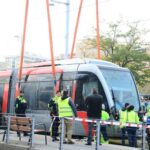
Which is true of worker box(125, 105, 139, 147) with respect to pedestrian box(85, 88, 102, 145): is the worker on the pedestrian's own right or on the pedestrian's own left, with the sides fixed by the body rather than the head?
on the pedestrian's own right

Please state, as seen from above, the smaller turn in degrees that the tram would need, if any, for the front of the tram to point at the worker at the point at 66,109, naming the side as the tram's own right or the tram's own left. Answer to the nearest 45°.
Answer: approximately 45° to the tram's own right

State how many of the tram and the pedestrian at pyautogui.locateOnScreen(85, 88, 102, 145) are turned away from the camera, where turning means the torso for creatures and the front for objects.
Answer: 1

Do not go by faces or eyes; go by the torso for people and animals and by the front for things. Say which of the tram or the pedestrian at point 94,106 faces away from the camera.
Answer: the pedestrian

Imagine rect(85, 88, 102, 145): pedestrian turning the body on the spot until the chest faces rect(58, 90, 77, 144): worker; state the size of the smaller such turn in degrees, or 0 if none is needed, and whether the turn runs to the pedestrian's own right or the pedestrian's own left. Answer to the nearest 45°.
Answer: approximately 90° to the pedestrian's own left

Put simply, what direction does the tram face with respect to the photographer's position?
facing the viewer and to the right of the viewer

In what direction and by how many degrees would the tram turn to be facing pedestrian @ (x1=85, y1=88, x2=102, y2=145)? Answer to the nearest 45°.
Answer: approximately 45° to its right

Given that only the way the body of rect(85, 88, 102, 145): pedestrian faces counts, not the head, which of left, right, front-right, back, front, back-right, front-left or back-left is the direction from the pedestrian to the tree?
front

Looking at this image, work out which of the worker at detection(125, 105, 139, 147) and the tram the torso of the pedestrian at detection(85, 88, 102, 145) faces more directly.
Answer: the tram

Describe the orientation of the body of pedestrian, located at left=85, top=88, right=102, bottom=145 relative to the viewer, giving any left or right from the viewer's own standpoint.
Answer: facing away from the viewer
